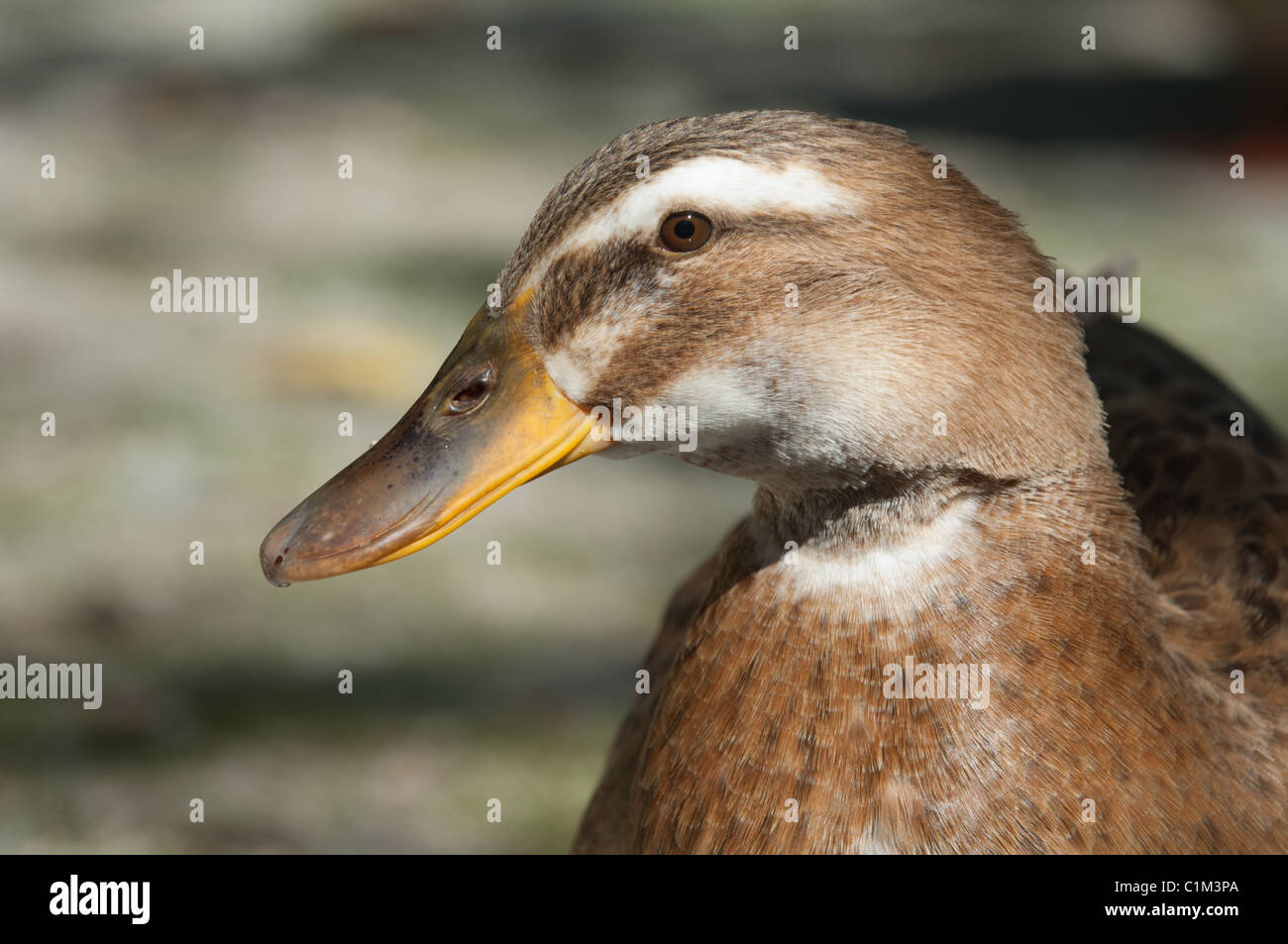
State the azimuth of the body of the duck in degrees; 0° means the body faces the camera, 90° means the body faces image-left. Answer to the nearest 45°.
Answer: approximately 45°
